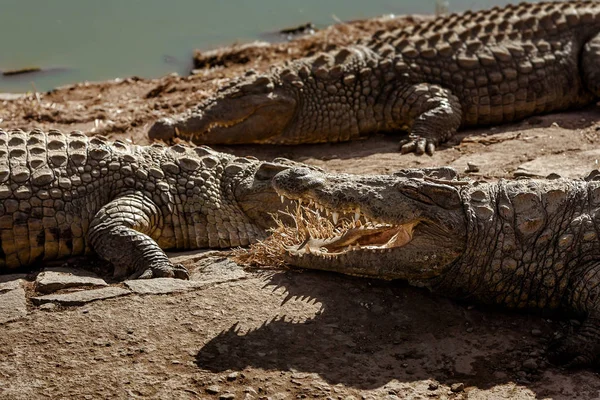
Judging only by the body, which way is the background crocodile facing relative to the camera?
to the viewer's left

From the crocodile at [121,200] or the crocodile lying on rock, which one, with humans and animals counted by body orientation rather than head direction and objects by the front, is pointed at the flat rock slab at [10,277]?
the crocodile lying on rock

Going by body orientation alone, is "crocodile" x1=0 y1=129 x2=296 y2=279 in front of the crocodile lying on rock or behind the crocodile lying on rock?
in front

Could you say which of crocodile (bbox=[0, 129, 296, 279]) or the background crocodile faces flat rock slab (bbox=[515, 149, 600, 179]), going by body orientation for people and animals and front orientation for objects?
the crocodile

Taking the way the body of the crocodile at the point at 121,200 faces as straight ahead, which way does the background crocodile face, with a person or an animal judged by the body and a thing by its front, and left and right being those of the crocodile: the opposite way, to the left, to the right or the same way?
the opposite way

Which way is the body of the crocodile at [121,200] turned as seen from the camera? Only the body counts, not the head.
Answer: to the viewer's right

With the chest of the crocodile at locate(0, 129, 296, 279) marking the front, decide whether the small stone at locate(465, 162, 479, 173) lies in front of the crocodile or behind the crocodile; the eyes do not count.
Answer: in front

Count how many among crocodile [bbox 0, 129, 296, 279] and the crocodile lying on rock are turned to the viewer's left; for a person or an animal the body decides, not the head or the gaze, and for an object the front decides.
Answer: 1

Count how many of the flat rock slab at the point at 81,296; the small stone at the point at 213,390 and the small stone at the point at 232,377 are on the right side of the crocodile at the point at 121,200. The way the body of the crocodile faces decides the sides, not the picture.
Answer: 3

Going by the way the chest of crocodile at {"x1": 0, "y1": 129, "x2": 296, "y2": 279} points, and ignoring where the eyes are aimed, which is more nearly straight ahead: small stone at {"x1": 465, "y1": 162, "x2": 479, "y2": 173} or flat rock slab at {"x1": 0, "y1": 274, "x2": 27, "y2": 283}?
the small stone

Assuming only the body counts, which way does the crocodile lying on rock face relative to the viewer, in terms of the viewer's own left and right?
facing to the left of the viewer

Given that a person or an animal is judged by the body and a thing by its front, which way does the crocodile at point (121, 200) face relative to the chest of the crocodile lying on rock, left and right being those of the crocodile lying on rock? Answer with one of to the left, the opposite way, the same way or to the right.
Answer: the opposite way

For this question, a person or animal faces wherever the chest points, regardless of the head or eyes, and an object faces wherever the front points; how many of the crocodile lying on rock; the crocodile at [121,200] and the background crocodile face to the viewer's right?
1
